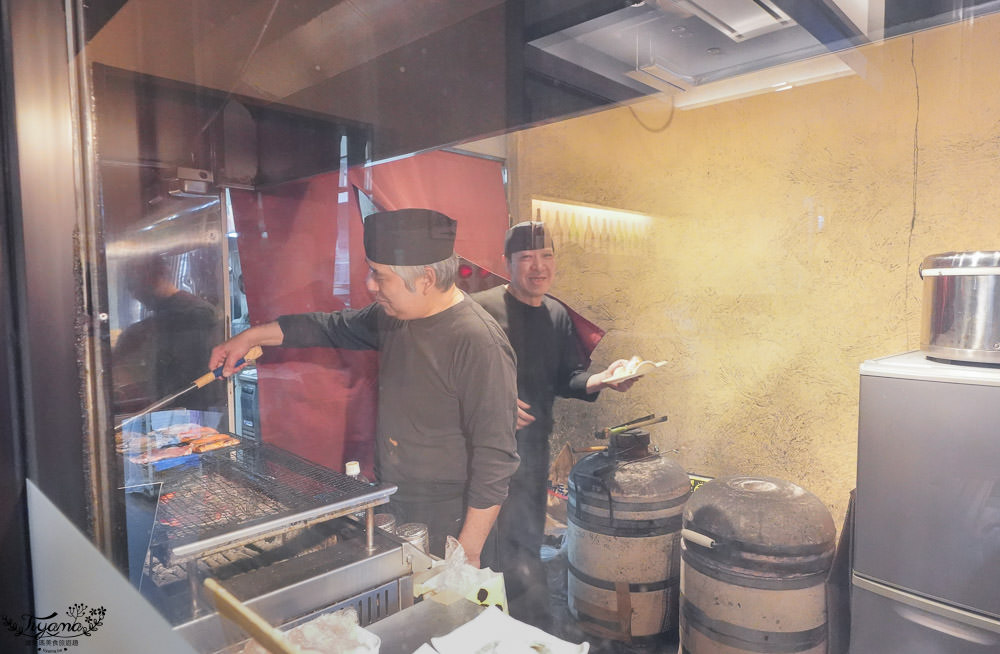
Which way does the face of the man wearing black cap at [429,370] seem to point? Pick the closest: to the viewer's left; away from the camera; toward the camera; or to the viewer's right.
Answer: to the viewer's left

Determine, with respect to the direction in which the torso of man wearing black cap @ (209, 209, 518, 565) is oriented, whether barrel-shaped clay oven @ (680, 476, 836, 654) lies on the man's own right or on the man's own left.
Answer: on the man's own left

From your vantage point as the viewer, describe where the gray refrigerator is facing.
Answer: facing the viewer and to the left of the viewer

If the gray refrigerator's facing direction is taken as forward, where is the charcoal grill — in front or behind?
in front

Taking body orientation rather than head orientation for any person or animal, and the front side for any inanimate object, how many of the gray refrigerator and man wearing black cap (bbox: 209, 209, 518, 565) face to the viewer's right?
0

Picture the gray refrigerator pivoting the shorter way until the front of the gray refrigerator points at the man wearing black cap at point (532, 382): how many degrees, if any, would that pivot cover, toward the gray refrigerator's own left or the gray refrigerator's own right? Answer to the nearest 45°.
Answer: approximately 45° to the gray refrigerator's own right

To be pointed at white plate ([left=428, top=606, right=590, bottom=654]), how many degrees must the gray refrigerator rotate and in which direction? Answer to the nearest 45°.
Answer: approximately 45° to its right

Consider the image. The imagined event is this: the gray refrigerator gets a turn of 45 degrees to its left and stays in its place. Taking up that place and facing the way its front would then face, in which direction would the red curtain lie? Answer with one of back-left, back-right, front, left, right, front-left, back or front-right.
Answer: right
